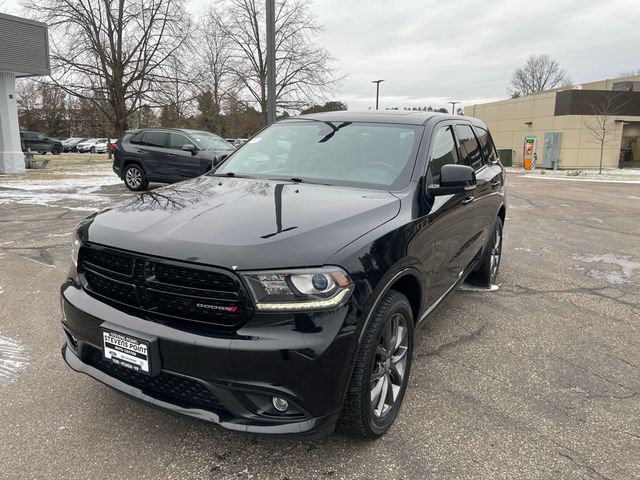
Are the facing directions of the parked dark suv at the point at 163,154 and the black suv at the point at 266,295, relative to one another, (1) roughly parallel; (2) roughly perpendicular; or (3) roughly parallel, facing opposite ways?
roughly perpendicular

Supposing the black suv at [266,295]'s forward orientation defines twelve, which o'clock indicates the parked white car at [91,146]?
The parked white car is roughly at 4 o'clock from the black suv.

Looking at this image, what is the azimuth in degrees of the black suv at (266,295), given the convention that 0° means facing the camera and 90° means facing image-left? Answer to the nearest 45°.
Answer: approximately 45°

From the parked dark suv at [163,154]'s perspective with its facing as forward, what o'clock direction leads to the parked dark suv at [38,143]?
the parked dark suv at [38,143] is roughly at 7 o'clock from the parked dark suv at [163,154].

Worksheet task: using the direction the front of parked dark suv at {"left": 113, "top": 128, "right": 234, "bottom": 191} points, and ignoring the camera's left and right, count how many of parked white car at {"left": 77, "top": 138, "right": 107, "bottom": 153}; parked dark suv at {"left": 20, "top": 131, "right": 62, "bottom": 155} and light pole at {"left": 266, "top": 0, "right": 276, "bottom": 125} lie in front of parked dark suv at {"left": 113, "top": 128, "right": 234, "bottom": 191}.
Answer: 1

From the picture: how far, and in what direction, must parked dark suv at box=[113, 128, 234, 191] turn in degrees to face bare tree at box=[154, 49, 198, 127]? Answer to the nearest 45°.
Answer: approximately 135° to its left

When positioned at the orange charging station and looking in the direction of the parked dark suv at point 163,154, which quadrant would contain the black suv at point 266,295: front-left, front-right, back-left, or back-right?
front-left

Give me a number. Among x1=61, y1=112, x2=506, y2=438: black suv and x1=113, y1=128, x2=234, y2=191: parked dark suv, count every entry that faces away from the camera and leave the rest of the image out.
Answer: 0

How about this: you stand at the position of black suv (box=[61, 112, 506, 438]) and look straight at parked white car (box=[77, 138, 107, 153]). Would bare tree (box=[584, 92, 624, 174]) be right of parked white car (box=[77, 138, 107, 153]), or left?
right

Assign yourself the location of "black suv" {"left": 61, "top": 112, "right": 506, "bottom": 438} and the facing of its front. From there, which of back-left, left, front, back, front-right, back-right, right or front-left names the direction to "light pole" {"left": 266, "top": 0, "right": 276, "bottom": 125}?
back-right

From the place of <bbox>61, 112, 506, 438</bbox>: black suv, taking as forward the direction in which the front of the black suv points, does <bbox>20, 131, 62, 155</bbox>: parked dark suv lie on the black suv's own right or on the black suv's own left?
on the black suv's own right

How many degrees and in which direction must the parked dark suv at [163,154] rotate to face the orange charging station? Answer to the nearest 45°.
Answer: approximately 90° to its left

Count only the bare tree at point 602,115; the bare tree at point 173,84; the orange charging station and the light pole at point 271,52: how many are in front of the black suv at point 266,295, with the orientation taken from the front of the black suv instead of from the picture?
0

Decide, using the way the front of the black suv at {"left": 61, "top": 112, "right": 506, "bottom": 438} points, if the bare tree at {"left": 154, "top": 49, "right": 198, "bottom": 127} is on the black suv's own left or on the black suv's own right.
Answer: on the black suv's own right

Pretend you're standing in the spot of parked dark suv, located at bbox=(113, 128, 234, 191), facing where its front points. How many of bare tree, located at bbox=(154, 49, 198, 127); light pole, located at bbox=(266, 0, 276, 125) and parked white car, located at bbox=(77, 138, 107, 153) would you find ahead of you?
1

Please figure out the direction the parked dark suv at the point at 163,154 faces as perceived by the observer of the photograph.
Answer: facing the viewer and to the right of the viewer

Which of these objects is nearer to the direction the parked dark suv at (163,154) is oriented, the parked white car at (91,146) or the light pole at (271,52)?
the light pole

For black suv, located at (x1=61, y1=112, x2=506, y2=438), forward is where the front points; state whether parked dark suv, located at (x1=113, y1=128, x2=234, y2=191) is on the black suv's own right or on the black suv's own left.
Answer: on the black suv's own right
